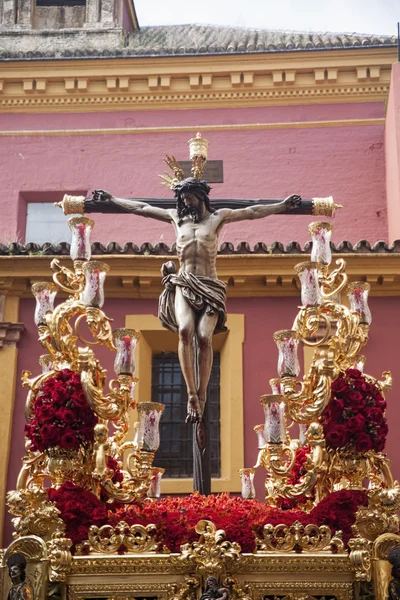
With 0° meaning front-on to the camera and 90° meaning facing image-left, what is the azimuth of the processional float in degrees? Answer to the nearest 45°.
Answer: approximately 0°
